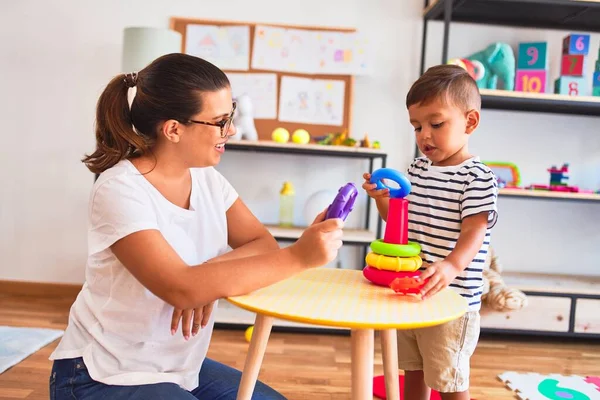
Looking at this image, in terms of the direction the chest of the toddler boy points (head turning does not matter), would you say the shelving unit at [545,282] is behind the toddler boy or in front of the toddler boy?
behind

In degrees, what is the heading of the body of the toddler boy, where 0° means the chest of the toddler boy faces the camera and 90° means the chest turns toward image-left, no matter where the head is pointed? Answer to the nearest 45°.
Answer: approximately 45°

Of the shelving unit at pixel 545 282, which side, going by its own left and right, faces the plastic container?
right

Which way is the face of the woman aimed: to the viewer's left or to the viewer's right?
to the viewer's right

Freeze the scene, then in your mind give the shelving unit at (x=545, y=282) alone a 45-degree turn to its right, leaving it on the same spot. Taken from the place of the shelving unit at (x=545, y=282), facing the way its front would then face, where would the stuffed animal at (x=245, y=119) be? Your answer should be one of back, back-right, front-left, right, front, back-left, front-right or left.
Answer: front-right

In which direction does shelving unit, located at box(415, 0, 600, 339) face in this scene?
toward the camera

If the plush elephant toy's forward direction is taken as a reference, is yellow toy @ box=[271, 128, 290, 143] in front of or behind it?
in front

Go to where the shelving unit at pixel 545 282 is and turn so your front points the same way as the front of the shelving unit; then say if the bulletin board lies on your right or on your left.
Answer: on your right

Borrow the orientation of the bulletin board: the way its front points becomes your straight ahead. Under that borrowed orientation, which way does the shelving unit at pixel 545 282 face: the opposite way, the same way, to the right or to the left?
the same way

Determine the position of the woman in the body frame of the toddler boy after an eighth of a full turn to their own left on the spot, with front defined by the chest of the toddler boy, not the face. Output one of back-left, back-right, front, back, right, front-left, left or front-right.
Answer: front-right

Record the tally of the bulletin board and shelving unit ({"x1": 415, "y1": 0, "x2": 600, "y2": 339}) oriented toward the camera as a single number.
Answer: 2

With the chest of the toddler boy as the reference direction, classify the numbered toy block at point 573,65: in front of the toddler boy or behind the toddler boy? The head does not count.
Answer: behind
